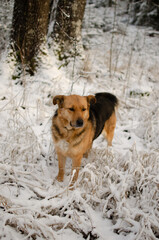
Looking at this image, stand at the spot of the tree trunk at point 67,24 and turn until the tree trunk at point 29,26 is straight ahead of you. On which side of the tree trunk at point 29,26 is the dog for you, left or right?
left

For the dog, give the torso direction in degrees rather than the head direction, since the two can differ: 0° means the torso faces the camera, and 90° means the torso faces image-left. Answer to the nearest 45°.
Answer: approximately 45°

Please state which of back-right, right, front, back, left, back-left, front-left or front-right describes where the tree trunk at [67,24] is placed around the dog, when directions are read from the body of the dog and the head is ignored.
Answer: back-right

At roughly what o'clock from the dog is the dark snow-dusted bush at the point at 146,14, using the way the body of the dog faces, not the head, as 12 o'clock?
The dark snow-dusted bush is roughly at 5 o'clock from the dog.
